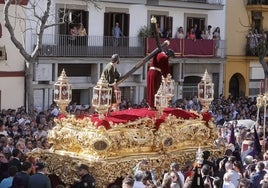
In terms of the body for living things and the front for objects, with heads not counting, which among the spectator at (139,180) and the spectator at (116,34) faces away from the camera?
the spectator at (139,180)

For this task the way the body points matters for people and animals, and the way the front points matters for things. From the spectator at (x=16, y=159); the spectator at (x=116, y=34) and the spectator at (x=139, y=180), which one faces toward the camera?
the spectator at (x=116, y=34)

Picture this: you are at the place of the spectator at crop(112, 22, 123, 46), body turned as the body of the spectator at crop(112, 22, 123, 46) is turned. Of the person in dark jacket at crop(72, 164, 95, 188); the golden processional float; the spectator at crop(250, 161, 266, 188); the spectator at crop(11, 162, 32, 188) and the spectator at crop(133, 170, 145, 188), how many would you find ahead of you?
5

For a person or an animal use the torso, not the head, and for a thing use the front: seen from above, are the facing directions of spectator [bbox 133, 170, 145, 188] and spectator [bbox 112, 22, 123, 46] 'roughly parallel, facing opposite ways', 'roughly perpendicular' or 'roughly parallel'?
roughly parallel, facing opposite ways

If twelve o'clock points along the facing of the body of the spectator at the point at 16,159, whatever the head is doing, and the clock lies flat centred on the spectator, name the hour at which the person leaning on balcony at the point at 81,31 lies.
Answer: The person leaning on balcony is roughly at 11 o'clock from the spectator.

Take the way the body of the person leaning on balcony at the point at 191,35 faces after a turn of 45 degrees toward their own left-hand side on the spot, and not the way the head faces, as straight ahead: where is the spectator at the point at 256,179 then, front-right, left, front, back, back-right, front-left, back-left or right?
front

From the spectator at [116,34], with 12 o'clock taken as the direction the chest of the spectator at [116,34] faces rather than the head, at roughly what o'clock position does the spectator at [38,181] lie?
the spectator at [38,181] is roughly at 12 o'clock from the spectator at [116,34].

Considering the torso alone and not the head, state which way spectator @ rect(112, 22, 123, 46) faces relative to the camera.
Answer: toward the camera

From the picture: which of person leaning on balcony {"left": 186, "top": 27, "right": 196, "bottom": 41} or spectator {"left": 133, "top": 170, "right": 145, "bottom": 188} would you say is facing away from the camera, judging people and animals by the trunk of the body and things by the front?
the spectator

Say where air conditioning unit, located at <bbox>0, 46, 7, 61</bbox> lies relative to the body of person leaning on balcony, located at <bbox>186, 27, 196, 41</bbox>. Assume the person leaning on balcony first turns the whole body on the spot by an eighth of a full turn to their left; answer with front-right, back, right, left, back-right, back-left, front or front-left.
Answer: back-right

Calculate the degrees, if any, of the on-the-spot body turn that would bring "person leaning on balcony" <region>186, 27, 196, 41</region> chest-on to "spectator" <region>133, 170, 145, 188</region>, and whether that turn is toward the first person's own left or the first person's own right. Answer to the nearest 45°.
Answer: approximately 45° to the first person's own left

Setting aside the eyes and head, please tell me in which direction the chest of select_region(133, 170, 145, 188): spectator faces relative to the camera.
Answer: away from the camera

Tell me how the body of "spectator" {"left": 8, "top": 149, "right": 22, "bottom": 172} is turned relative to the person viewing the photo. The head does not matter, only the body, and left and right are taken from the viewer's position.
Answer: facing away from the viewer and to the right of the viewer

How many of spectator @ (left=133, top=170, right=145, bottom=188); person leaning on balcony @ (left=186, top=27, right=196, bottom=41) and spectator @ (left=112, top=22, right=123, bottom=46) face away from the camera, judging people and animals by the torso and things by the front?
1

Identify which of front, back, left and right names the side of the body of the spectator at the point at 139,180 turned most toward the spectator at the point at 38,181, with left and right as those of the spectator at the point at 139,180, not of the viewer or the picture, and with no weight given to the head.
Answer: left

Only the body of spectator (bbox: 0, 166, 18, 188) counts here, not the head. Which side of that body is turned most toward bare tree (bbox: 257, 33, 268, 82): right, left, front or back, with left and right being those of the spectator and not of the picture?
front

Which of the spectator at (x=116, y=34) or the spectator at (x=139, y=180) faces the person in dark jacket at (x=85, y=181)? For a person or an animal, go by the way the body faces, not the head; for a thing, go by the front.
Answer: the spectator at (x=116, y=34)
